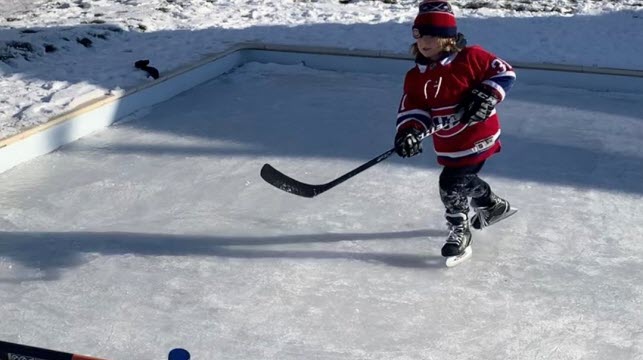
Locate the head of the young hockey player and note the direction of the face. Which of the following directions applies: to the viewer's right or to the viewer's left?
to the viewer's left

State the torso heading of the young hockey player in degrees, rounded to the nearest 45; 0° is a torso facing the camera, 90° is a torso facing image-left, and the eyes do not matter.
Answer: approximately 45°

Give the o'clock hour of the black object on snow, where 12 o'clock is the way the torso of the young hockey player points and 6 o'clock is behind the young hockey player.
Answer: The black object on snow is roughly at 3 o'clock from the young hockey player.
